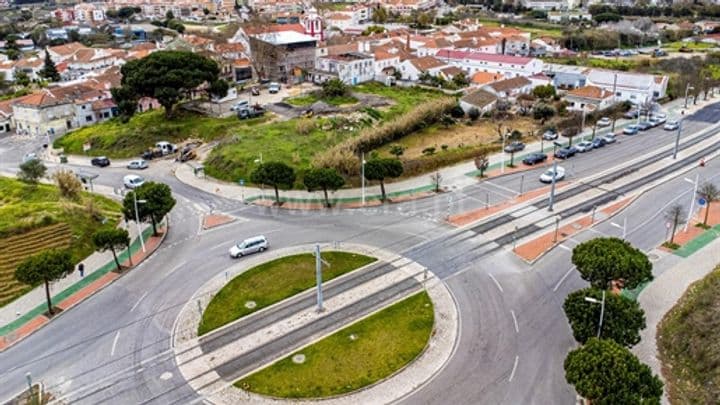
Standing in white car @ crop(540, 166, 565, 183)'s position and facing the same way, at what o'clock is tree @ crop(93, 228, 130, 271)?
The tree is roughly at 12 o'clock from the white car.

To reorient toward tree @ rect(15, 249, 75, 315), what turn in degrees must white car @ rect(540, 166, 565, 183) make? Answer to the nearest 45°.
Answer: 0° — it already faces it

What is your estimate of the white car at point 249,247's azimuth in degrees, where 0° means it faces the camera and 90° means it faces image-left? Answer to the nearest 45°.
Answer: approximately 45°

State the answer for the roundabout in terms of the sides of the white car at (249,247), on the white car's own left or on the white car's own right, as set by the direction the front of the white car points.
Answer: on the white car's own left

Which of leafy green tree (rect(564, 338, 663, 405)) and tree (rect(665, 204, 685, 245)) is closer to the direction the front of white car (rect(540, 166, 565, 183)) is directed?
the leafy green tree

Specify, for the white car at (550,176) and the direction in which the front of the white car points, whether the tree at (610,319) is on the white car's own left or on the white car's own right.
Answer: on the white car's own left

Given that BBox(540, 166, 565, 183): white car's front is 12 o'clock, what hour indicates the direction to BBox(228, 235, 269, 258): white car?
BBox(228, 235, 269, 258): white car is roughly at 12 o'clock from BBox(540, 166, 565, 183): white car.

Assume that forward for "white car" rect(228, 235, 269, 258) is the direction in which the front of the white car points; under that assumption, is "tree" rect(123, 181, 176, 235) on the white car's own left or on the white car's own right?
on the white car's own right

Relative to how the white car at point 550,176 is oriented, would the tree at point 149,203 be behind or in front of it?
in front

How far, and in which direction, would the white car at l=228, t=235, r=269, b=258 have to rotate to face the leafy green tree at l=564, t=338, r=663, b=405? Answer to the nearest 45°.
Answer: approximately 90° to its left

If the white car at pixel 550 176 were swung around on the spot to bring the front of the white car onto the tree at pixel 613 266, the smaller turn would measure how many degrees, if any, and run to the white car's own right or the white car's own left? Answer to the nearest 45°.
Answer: approximately 45° to the white car's own left

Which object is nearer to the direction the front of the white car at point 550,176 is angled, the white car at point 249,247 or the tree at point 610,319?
the white car

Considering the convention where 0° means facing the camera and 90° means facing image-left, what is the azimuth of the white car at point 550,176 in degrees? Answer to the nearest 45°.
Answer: approximately 45°
